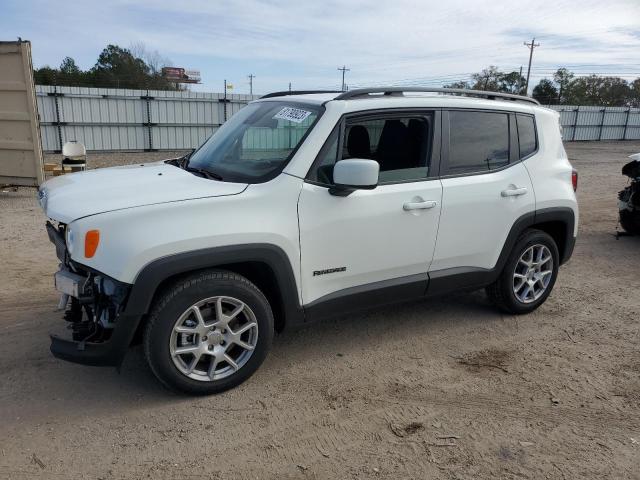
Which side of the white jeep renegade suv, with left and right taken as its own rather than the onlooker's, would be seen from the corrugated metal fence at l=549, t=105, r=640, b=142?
back

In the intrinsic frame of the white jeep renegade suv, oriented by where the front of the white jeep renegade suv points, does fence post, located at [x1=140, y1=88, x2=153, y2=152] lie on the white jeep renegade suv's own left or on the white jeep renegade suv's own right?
on the white jeep renegade suv's own right

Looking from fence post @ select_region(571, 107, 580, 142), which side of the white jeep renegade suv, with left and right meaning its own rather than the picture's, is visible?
back

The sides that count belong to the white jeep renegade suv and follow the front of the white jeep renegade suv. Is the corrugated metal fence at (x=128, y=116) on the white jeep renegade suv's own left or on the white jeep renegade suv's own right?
on the white jeep renegade suv's own right

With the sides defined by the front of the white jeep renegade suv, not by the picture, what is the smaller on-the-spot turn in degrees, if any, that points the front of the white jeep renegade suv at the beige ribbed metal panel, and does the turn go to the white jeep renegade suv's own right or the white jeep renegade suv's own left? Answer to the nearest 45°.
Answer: approximately 90° to the white jeep renegade suv's own right

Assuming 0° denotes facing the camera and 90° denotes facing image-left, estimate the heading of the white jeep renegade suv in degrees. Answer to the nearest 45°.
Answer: approximately 45°

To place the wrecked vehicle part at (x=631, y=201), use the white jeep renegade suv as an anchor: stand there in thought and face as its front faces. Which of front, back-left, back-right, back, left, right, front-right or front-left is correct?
back
